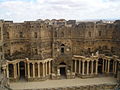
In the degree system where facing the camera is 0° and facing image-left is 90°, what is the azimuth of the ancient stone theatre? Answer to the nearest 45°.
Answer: approximately 0°
